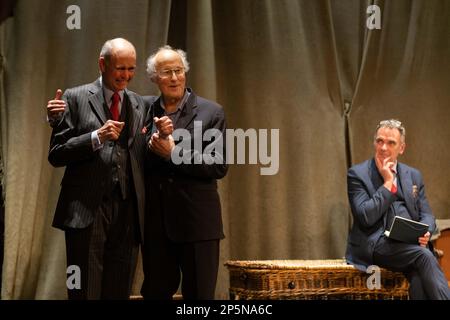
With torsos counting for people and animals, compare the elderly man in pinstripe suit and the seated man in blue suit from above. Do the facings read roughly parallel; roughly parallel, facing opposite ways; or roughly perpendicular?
roughly parallel

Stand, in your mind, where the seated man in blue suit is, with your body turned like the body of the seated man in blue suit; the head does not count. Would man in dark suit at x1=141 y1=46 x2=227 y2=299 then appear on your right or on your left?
on your right

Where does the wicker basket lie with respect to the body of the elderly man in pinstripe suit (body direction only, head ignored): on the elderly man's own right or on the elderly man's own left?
on the elderly man's own left

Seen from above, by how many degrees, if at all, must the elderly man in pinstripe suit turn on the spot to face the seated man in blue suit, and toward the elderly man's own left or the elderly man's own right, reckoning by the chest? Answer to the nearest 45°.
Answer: approximately 90° to the elderly man's own left

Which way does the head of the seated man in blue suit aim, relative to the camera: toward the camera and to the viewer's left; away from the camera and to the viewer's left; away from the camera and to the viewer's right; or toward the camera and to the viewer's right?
toward the camera and to the viewer's left

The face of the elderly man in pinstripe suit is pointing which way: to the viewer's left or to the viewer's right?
to the viewer's right

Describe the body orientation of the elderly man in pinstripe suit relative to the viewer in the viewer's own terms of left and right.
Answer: facing the viewer and to the right of the viewer

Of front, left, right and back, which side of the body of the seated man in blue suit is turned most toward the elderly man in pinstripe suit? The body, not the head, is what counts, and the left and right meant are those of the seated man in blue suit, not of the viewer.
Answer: right

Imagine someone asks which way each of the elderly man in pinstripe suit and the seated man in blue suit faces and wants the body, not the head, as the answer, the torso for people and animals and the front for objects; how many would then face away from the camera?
0
